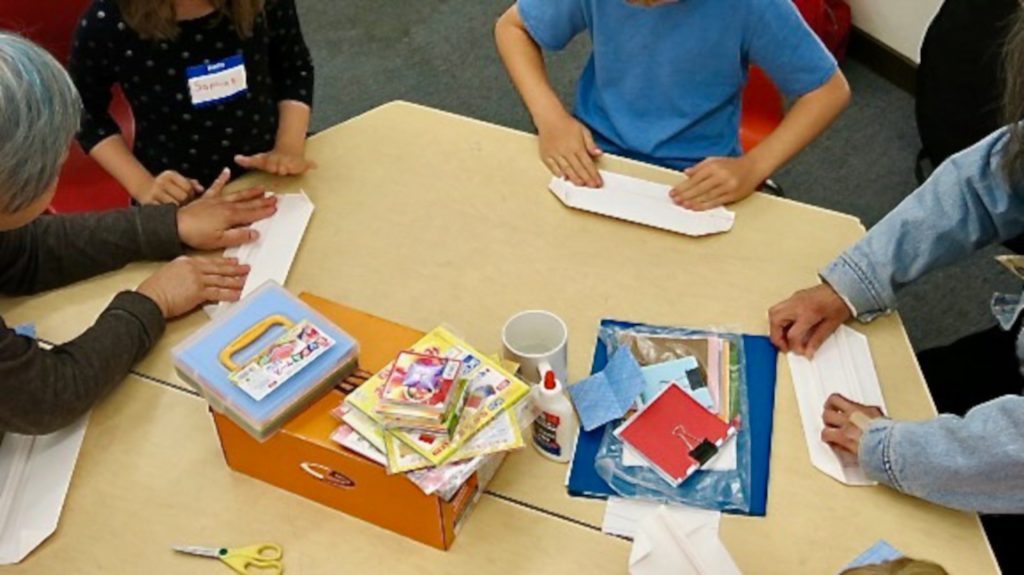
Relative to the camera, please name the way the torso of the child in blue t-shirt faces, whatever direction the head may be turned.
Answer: toward the camera

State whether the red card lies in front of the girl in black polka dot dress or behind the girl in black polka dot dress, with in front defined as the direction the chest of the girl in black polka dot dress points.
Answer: in front

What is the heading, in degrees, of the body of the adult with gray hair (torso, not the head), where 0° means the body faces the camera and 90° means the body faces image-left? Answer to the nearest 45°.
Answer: approximately 270°

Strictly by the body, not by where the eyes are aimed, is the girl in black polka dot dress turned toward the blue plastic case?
yes

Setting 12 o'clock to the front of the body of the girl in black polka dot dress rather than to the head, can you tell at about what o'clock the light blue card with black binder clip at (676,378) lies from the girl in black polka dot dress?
The light blue card with black binder clip is roughly at 11 o'clock from the girl in black polka dot dress.

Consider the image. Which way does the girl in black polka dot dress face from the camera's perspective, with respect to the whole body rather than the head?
toward the camera

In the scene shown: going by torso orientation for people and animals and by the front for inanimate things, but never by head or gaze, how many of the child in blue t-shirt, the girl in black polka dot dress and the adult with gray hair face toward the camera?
2

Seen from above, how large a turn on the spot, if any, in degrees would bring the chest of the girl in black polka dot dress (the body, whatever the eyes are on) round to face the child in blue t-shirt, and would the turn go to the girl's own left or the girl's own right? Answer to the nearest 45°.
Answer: approximately 45° to the girl's own left

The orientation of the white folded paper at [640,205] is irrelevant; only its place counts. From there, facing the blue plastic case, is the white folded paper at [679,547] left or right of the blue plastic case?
left

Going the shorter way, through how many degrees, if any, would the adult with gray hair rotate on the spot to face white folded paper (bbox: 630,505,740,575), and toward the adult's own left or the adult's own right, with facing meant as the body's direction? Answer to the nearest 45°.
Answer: approximately 45° to the adult's own right

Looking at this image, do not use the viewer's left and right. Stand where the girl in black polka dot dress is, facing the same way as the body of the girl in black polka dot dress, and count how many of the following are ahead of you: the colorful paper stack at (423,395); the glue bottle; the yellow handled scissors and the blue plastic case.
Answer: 4

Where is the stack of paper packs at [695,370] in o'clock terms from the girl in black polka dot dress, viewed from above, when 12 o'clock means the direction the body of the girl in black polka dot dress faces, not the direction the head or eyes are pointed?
The stack of paper packs is roughly at 11 o'clock from the girl in black polka dot dress.

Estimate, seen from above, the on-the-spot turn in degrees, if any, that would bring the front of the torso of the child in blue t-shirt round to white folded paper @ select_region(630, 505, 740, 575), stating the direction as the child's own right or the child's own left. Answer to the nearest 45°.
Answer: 0° — they already face it

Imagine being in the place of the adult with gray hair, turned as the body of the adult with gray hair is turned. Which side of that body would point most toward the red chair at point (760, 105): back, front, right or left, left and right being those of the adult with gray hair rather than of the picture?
front
